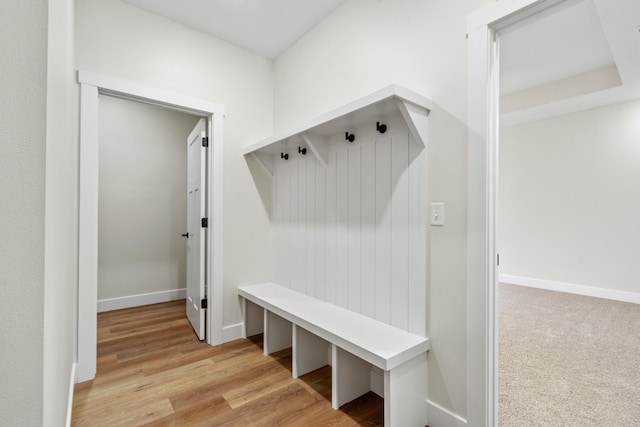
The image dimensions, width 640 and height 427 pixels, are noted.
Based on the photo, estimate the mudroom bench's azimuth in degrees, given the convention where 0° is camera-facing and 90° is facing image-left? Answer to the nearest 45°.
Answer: approximately 45°

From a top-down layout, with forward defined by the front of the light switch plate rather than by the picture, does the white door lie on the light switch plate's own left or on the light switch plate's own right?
on the light switch plate's own right

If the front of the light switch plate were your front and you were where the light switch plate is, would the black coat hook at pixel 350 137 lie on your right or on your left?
on your right

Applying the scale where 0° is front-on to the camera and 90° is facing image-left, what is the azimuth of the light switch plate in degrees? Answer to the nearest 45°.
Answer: approximately 45°
